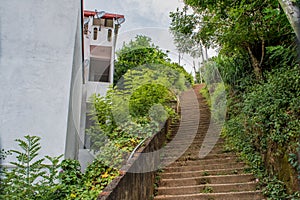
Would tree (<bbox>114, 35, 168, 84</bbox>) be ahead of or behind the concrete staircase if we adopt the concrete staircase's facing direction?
behind

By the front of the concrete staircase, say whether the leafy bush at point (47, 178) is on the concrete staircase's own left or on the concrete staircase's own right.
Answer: on the concrete staircase's own right

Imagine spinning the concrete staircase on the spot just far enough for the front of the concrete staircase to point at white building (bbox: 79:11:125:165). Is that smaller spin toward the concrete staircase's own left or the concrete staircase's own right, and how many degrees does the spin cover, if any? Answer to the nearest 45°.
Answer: approximately 135° to the concrete staircase's own right

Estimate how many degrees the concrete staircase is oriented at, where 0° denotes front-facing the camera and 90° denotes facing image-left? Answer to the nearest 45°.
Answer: approximately 0°

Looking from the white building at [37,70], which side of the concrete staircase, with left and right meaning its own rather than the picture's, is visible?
right
